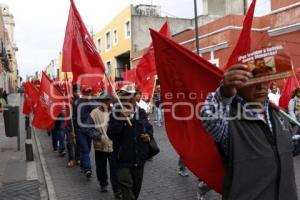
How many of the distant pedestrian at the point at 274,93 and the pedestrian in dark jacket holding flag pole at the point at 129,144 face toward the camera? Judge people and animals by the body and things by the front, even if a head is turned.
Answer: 2

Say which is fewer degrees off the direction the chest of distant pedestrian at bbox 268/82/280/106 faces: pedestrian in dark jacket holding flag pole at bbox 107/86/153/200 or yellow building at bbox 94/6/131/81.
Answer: the pedestrian in dark jacket holding flag pole

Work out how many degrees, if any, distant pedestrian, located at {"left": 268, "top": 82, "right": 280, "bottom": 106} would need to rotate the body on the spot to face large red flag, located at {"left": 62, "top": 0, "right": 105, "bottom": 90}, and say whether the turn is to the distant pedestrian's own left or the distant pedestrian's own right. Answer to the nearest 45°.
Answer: approximately 45° to the distant pedestrian's own right

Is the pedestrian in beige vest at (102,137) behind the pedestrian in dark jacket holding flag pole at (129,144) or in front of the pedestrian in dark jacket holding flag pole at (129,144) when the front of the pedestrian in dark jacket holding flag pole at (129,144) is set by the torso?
behind

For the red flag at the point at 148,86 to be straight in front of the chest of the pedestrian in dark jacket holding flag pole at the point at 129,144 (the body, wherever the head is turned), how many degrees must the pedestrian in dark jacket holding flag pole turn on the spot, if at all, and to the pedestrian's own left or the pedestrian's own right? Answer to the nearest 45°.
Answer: approximately 180°

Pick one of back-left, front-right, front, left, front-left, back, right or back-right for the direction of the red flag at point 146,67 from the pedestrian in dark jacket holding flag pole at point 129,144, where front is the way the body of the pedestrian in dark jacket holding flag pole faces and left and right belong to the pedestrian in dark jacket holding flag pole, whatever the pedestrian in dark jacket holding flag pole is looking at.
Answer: back

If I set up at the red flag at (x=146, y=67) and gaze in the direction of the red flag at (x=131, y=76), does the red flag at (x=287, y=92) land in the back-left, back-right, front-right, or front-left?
back-right
